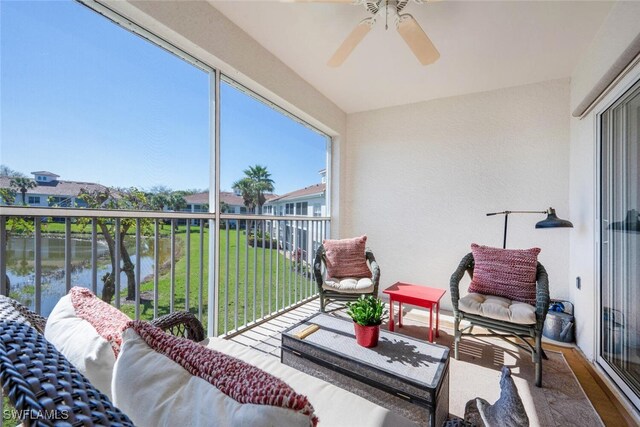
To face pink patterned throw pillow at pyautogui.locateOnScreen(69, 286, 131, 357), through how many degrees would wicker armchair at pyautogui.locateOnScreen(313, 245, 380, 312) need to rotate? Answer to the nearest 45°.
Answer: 0° — it already faces it

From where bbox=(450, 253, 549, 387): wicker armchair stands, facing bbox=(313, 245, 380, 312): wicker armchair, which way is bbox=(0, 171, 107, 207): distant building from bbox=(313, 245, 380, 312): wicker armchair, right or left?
left

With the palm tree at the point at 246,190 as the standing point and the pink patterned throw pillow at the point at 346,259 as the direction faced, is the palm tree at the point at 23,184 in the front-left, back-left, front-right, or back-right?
back-right

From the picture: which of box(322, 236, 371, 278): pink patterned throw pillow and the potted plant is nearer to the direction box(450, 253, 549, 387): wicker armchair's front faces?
the potted plant

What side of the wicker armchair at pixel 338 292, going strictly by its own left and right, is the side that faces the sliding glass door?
left

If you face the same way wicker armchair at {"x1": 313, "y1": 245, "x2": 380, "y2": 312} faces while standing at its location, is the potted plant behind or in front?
in front

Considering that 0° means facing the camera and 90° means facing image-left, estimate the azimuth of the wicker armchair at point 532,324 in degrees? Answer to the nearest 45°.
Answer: approximately 45°

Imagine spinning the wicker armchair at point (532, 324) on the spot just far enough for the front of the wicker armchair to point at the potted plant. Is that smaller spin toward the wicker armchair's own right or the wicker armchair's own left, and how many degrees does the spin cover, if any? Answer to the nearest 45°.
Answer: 0° — it already faces it
